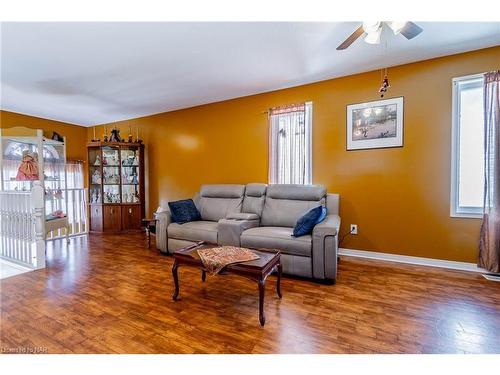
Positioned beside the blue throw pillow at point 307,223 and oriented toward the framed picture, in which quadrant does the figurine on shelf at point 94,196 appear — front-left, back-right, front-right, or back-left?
back-left

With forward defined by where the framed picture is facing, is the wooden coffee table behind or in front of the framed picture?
in front

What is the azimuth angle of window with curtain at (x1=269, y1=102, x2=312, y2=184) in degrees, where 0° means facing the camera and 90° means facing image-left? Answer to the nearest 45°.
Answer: approximately 45°

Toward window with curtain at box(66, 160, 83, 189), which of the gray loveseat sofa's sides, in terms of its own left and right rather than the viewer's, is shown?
right

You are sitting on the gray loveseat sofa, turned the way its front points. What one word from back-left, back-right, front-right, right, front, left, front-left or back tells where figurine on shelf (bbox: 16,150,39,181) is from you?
front-right

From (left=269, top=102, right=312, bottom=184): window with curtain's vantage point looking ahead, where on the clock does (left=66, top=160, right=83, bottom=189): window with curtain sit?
(left=66, top=160, right=83, bottom=189): window with curtain is roughly at 2 o'clock from (left=269, top=102, right=312, bottom=184): window with curtain.

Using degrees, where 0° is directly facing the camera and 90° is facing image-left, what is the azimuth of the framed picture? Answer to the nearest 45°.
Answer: approximately 45°

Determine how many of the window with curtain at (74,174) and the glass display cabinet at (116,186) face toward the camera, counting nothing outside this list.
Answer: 2
